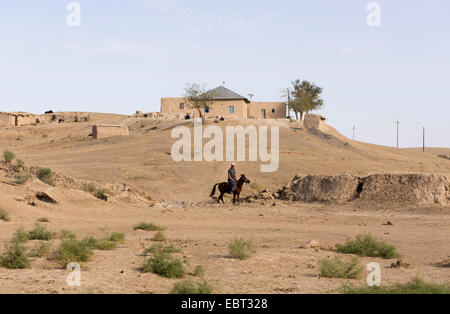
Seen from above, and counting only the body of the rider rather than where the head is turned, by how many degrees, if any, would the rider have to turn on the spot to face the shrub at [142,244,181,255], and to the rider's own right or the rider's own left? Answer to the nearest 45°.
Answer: approximately 90° to the rider's own right

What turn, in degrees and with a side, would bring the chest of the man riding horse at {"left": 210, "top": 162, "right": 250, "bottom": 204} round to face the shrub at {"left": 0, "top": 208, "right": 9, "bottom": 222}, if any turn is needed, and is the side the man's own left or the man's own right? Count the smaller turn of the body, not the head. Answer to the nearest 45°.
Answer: approximately 135° to the man's own right

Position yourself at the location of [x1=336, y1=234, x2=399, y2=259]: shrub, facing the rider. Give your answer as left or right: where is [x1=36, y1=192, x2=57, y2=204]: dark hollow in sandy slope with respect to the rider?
left

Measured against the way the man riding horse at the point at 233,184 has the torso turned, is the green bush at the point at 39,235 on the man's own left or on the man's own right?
on the man's own right

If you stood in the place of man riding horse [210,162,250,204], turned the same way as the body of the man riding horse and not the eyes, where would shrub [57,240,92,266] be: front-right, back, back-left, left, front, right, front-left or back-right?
right

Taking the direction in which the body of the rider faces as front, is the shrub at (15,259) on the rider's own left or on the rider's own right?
on the rider's own right

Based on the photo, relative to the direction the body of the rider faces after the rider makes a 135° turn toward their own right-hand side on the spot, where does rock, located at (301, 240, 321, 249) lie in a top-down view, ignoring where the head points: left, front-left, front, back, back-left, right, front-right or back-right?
front-left

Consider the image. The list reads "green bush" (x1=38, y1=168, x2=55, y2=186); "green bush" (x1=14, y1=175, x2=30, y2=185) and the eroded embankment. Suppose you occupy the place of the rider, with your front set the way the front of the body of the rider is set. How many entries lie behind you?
2

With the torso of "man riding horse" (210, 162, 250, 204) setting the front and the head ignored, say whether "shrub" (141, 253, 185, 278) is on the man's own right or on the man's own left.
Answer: on the man's own right

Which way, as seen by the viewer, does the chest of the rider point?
to the viewer's right
